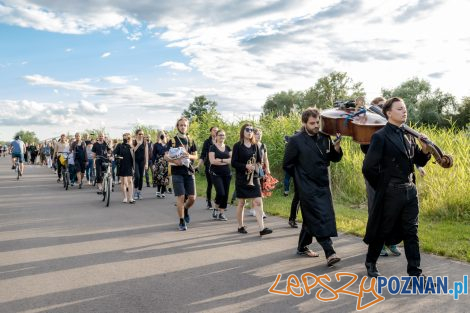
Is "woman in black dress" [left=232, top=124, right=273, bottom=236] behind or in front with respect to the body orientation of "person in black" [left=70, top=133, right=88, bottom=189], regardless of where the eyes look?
in front

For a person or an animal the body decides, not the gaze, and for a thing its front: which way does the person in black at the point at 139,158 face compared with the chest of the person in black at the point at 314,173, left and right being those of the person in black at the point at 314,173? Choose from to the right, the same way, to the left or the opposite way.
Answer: the same way

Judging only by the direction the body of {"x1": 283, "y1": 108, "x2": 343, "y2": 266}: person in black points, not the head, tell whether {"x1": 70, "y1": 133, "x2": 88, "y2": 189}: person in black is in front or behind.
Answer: behind

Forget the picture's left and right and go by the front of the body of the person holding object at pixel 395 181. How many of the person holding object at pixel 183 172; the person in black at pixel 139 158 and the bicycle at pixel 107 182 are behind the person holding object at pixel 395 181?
3

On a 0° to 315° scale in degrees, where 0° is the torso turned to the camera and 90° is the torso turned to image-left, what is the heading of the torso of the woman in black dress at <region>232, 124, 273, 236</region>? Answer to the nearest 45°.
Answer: approximately 315°

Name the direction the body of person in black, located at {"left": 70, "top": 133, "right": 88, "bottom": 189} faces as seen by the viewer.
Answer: toward the camera

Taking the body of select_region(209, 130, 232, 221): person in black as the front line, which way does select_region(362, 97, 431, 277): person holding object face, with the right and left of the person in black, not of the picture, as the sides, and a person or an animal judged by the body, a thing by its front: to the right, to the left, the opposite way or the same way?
the same way

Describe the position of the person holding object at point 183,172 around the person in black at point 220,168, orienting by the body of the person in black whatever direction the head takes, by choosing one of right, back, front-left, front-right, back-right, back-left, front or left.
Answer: front-right

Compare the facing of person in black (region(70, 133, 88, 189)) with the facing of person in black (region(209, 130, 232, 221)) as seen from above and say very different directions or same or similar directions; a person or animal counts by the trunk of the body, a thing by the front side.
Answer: same or similar directions

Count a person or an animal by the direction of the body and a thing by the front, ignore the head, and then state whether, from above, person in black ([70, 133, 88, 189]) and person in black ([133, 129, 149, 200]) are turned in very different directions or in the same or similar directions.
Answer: same or similar directions

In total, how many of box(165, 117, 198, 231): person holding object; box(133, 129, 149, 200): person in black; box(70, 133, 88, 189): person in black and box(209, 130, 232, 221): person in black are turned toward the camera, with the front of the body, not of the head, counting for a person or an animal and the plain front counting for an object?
4

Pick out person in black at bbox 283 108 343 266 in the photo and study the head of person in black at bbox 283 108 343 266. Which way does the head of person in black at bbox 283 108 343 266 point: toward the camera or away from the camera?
toward the camera

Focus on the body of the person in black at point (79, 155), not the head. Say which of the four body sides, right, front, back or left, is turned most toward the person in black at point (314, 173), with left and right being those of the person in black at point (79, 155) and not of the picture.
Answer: front

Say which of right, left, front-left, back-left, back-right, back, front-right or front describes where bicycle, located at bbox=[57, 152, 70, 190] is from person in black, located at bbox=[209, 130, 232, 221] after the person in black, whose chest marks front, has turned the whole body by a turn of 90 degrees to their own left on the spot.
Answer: back-left

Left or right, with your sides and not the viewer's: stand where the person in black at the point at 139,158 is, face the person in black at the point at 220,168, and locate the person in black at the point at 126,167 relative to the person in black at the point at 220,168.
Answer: right

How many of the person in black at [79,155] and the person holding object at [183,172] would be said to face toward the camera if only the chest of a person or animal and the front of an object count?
2

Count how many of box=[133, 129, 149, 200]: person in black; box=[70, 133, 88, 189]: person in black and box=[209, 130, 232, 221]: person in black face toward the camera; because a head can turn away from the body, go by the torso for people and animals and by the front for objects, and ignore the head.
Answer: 3

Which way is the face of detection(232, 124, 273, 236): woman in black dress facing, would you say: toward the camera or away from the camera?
toward the camera

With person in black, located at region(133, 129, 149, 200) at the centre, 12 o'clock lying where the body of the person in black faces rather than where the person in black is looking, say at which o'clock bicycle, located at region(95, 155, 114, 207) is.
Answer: The bicycle is roughly at 1 o'clock from the person in black.
